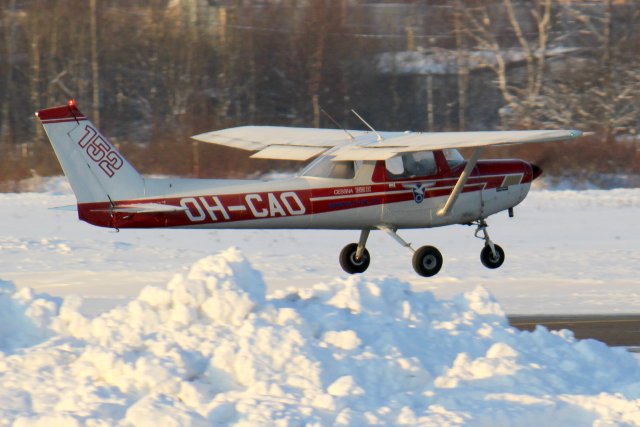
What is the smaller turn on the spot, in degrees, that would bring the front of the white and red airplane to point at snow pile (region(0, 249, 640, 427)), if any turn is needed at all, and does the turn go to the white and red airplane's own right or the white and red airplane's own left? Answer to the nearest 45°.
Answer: approximately 135° to the white and red airplane's own right

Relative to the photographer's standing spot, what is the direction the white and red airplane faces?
facing away from the viewer and to the right of the viewer

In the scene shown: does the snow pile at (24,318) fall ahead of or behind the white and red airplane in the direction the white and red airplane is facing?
behind
